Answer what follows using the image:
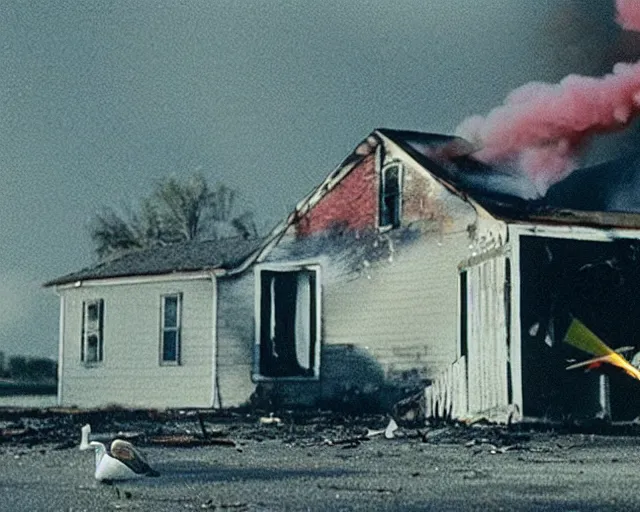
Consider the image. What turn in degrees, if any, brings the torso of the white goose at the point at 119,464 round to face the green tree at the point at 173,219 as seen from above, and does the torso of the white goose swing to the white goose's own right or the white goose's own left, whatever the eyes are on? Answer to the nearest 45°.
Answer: approximately 90° to the white goose's own right

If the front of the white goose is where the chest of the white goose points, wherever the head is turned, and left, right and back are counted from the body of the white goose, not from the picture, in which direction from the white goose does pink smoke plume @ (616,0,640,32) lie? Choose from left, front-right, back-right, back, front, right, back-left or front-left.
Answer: back-right

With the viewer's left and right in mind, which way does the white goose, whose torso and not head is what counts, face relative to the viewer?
facing to the left of the viewer

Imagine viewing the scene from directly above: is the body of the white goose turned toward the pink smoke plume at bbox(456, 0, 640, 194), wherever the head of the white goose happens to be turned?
no

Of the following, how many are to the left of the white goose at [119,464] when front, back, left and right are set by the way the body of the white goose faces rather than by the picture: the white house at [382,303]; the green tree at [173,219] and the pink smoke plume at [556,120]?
0

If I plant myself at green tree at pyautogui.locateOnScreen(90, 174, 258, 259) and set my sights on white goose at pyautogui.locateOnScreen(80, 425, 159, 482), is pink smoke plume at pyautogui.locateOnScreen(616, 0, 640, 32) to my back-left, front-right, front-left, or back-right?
front-left

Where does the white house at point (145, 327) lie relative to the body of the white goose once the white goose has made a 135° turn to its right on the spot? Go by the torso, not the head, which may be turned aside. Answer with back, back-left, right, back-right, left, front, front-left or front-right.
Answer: front-left
